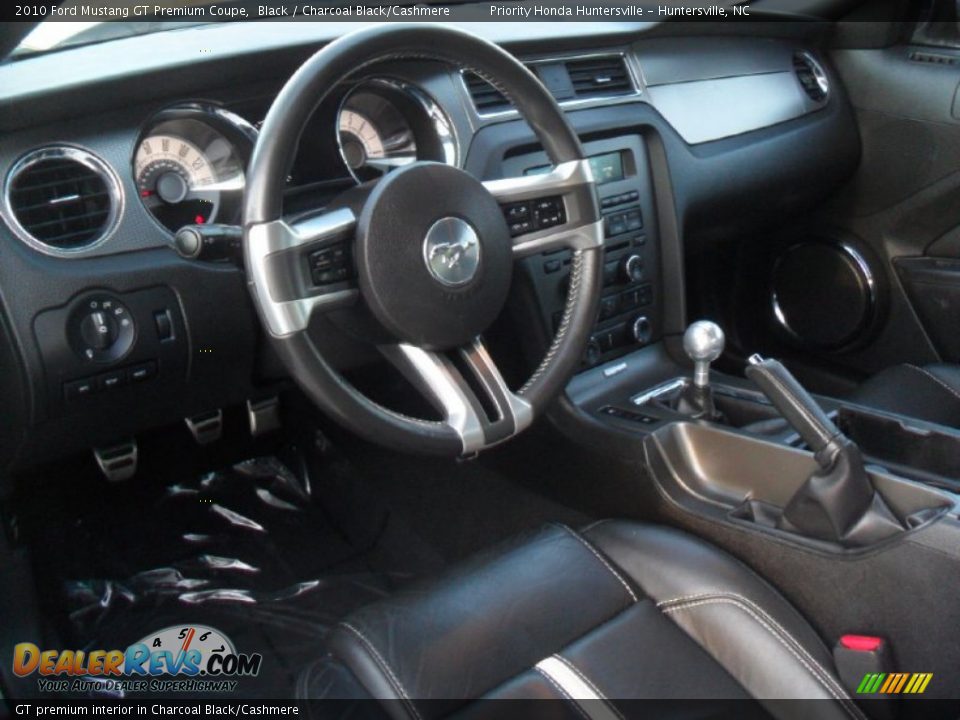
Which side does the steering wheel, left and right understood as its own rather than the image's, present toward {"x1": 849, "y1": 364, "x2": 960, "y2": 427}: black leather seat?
left

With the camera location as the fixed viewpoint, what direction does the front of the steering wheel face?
facing the viewer and to the right of the viewer
